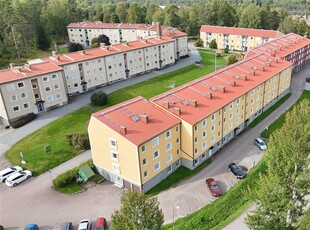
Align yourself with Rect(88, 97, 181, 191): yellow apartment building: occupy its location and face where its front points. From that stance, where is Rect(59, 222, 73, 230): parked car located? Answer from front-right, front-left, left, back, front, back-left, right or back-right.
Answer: right

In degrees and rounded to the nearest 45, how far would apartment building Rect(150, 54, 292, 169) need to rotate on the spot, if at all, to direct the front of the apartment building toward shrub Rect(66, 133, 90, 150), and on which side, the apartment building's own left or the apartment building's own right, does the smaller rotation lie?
approximately 135° to the apartment building's own right

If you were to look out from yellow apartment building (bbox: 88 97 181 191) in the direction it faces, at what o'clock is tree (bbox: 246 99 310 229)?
The tree is roughly at 12 o'clock from the yellow apartment building.

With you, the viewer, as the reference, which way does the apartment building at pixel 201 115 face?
facing the viewer and to the right of the viewer

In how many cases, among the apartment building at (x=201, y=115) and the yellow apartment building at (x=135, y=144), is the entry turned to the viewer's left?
0

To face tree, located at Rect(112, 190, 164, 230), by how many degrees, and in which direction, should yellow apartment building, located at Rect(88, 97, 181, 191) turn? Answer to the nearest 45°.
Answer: approximately 45° to its right

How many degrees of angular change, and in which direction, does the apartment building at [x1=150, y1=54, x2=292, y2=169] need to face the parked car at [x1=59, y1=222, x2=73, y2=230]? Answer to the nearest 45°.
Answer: approximately 90° to its right

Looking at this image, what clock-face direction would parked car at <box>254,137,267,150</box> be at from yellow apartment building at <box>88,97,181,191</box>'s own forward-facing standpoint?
The parked car is roughly at 10 o'clock from the yellow apartment building.

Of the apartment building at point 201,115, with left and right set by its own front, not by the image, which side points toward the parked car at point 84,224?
right
